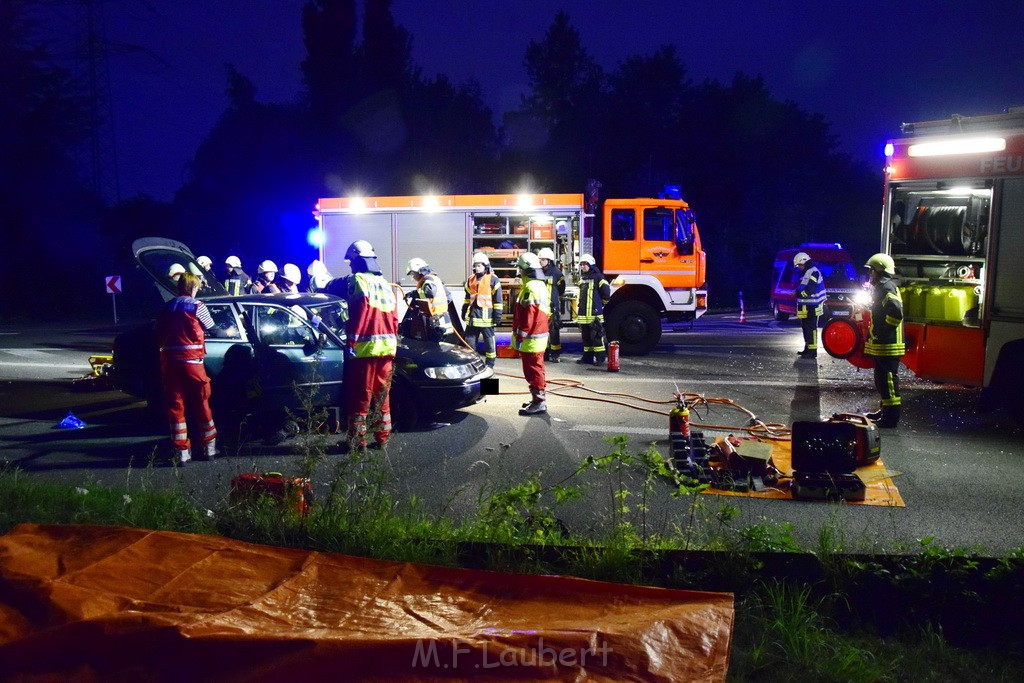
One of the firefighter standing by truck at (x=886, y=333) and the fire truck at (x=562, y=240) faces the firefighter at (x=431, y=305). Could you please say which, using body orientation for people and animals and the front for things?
the firefighter standing by truck

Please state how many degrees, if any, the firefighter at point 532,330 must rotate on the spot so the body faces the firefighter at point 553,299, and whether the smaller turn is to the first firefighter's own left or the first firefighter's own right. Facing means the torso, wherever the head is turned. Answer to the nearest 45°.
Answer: approximately 90° to the first firefighter's own right

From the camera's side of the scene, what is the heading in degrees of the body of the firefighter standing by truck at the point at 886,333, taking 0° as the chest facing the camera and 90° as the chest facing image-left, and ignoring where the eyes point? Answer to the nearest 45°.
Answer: approximately 90°

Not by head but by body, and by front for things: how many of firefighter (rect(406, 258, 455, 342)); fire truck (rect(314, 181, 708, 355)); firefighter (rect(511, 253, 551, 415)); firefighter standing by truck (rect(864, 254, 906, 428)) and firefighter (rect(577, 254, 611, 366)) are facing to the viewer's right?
1

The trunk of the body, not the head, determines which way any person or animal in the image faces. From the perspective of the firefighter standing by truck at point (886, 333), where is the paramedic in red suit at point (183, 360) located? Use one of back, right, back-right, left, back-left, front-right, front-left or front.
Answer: front-left

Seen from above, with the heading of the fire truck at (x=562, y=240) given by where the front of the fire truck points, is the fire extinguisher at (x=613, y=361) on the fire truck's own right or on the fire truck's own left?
on the fire truck's own right

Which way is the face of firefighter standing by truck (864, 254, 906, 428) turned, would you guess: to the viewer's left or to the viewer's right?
to the viewer's left

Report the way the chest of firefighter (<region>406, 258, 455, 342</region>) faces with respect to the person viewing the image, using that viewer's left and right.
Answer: facing to the left of the viewer

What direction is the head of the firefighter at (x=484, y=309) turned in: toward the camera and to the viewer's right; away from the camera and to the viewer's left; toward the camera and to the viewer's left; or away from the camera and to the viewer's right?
toward the camera and to the viewer's left

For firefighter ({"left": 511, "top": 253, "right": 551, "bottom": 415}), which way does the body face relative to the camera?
to the viewer's left

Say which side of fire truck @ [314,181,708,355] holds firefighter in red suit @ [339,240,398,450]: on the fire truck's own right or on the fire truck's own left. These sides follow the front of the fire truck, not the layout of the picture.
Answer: on the fire truck's own right

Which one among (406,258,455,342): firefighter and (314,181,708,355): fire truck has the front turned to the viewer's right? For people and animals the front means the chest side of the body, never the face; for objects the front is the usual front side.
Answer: the fire truck

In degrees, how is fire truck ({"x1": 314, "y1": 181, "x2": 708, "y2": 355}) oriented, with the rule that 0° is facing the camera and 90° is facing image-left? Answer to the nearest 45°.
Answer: approximately 270°

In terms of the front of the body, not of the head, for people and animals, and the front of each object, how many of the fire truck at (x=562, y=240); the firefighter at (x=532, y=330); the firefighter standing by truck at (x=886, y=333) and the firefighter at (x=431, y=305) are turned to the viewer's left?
3
